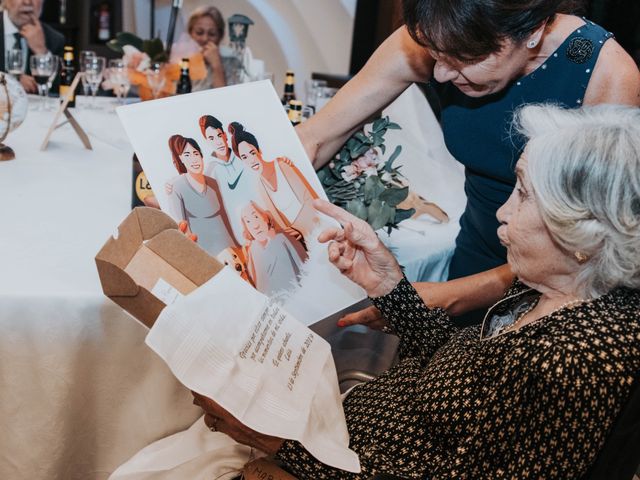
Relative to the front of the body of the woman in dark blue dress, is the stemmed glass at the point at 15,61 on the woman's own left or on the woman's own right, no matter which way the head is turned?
on the woman's own right

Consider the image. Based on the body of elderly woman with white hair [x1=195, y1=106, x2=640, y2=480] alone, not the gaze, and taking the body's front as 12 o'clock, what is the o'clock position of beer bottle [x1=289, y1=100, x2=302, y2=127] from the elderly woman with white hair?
The beer bottle is roughly at 2 o'clock from the elderly woman with white hair.

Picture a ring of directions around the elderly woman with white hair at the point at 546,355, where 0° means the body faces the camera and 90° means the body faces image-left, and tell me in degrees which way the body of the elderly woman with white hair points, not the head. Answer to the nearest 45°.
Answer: approximately 90°

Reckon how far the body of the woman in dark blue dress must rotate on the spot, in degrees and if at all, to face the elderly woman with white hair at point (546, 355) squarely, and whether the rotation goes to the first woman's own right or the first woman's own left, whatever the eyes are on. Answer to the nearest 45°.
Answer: approximately 45° to the first woman's own left

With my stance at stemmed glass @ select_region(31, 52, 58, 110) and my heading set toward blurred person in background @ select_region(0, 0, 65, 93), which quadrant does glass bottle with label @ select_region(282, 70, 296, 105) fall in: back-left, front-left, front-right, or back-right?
back-right

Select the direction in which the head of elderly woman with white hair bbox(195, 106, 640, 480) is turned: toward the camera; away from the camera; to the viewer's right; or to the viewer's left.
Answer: to the viewer's left

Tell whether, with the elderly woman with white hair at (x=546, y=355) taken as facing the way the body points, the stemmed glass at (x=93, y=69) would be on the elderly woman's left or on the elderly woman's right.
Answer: on the elderly woman's right

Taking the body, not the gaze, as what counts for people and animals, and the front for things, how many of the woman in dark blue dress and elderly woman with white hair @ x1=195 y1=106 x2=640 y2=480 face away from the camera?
0

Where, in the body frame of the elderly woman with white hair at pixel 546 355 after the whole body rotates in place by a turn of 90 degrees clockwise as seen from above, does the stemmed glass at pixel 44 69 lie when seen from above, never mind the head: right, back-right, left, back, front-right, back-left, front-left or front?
front-left

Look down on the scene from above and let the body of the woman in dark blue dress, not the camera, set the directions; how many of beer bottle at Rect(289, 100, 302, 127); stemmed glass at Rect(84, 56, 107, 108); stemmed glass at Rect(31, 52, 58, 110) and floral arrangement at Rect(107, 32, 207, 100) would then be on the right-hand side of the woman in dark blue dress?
4

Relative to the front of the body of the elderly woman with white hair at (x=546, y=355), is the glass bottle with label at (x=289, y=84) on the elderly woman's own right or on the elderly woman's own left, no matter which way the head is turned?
on the elderly woman's own right

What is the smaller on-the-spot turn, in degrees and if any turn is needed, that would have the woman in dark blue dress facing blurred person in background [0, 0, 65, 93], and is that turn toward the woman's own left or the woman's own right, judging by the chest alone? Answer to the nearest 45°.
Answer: approximately 90° to the woman's own right

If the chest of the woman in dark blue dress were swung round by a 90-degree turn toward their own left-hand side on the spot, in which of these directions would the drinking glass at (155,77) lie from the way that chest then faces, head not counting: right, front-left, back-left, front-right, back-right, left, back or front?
back

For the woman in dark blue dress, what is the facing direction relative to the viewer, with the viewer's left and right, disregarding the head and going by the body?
facing the viewer and to the left of the viewer
